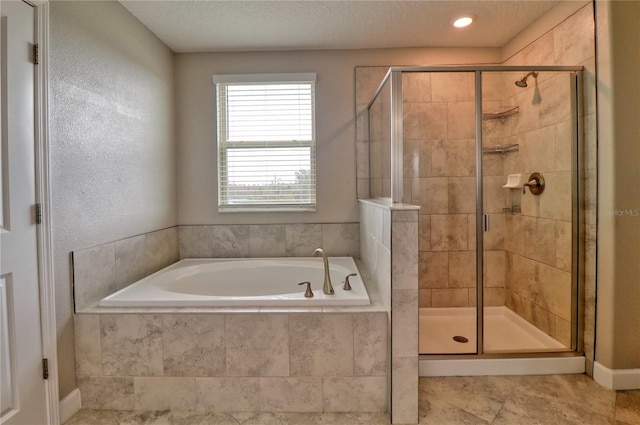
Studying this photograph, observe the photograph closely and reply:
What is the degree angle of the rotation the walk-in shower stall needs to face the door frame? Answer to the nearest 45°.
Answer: approximately 45° to its right

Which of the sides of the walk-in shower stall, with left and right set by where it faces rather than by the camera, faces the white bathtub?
right

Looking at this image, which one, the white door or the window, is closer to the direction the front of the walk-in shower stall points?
the white door

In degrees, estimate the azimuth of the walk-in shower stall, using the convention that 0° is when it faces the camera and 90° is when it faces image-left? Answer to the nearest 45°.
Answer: approximately 0°

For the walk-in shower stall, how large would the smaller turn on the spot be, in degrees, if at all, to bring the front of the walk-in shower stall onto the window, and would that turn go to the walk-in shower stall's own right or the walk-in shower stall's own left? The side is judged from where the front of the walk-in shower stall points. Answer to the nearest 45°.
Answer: approximately 90° to the walk-in shower stall's own right

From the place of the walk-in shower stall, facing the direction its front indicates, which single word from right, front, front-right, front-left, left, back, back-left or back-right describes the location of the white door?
front-right

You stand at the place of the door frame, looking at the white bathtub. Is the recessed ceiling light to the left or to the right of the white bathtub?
right
